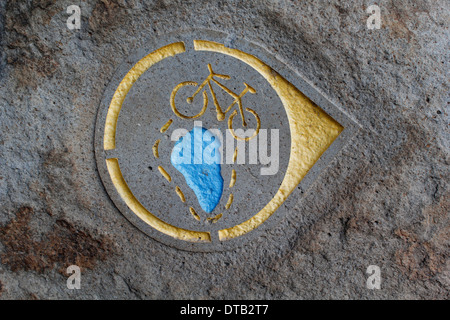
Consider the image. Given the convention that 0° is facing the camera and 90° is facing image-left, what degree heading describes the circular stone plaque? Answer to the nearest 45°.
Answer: approximately 0°
